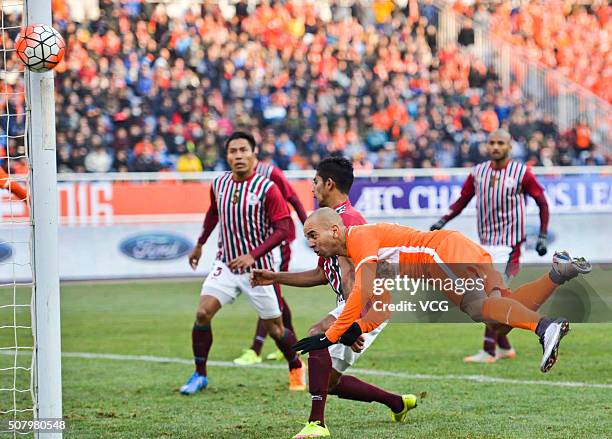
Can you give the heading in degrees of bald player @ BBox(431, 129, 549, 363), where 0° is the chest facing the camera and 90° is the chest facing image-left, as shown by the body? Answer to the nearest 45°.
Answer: approximately 45°
